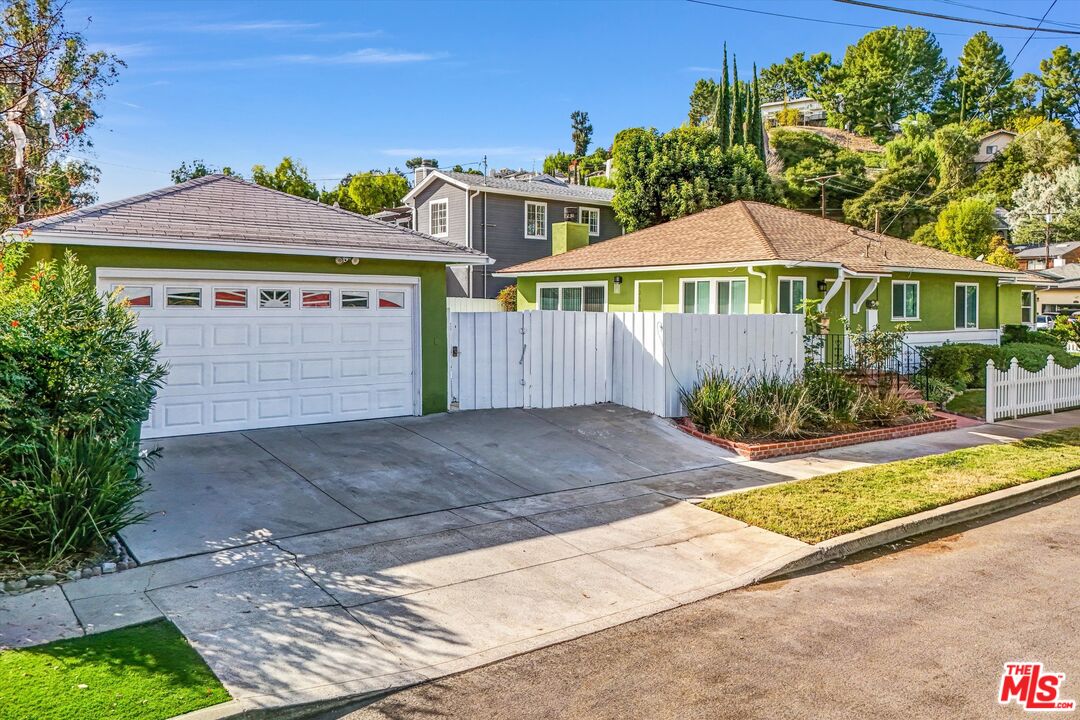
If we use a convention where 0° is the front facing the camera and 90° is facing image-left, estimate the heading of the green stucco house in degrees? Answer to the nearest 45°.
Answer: approximately 315°

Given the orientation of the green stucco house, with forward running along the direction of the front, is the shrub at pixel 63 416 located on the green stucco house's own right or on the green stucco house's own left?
on the green stucco house's own right

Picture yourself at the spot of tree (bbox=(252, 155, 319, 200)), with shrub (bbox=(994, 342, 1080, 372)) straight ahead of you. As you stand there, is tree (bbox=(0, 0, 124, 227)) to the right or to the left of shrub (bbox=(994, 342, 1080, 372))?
right

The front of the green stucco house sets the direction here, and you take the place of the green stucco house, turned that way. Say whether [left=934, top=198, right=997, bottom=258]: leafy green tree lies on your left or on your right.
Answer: on your left

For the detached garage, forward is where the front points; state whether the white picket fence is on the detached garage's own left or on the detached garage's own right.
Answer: on the detached garage's own left

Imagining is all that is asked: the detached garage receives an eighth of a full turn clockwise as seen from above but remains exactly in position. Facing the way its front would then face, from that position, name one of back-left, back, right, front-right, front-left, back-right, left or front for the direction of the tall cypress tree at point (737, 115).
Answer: back

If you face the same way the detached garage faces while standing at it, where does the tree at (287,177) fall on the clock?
The tree is roughly at 6 o'clock from the detached garage.

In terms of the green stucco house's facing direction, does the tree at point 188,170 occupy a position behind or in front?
behind

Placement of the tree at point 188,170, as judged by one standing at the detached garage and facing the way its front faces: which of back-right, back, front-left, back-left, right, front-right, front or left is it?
back

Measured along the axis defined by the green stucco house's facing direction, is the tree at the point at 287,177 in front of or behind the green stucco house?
behind

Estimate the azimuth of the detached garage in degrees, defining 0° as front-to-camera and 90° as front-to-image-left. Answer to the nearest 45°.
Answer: approximately 0°
